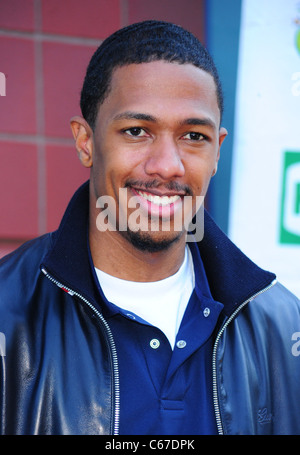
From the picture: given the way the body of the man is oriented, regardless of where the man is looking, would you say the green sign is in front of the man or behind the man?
behind

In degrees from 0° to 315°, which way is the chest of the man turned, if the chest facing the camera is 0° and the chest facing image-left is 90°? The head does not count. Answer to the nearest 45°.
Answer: approximately 0°
